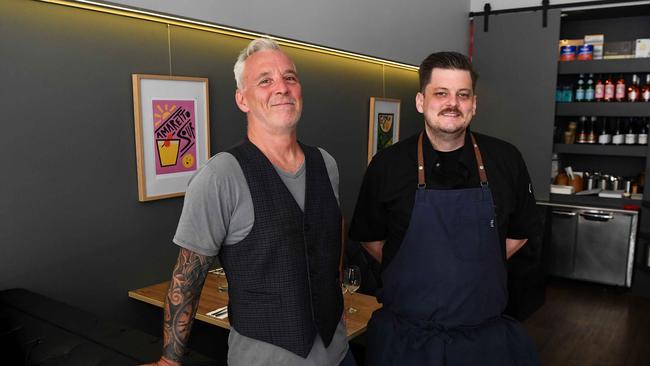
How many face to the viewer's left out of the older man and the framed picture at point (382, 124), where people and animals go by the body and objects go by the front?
0

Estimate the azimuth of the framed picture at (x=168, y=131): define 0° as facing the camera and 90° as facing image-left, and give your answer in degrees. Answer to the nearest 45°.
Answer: approximately 315°

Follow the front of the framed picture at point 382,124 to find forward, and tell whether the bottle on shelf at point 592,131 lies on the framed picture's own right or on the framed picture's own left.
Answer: on the framed picture's own left

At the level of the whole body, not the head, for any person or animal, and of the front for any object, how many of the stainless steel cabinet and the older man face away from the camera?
0

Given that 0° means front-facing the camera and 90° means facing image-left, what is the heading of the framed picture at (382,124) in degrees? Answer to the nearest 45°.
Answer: approximately 315°

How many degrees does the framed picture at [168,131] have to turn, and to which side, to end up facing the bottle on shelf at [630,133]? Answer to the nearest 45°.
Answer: approximately 45° to its left

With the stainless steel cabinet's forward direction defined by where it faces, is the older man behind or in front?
in front

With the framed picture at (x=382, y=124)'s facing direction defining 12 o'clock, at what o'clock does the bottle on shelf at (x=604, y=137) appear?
The bottle on shelf is roughly at 10 o'clock from the framed picture.

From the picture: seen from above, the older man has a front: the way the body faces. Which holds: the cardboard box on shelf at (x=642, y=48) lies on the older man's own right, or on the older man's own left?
on the older man's own left

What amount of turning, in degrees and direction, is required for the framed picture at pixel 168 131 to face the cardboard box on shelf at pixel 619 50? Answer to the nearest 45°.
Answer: approximately 45° to its left
